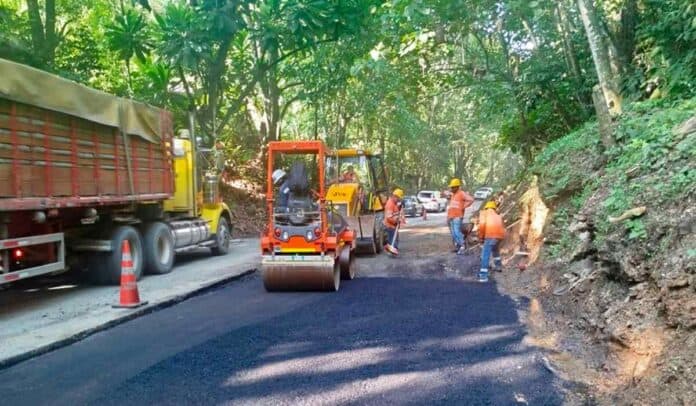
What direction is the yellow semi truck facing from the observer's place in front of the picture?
facing away from the viewer and to the right of the viewer

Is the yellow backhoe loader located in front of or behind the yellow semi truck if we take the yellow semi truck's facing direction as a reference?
in front

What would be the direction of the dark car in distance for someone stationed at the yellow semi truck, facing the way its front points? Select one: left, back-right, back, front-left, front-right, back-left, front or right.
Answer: front

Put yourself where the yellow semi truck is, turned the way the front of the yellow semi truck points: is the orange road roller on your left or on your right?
on your right

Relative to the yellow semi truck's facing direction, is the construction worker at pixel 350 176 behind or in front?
in front

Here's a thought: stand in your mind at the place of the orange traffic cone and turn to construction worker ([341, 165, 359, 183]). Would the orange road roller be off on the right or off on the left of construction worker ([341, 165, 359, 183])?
right

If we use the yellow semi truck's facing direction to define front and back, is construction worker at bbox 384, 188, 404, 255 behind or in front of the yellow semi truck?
in front
